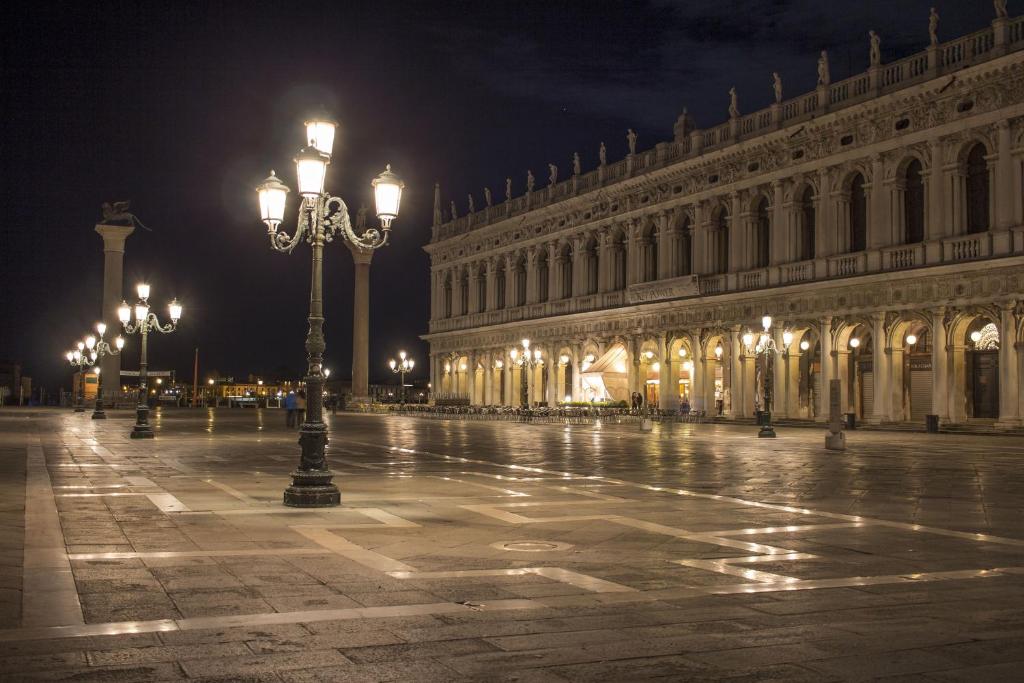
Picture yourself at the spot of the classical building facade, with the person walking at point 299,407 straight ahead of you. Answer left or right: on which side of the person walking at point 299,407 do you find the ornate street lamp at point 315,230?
left

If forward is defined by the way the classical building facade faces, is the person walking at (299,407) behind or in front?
in front

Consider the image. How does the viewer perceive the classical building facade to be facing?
facing the viewer and to the left of the viewer

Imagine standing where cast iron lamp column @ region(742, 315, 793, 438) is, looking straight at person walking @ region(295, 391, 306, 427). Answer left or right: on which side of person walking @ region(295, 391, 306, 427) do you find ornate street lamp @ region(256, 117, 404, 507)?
left

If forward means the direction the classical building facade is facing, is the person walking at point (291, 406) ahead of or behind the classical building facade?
ahead
